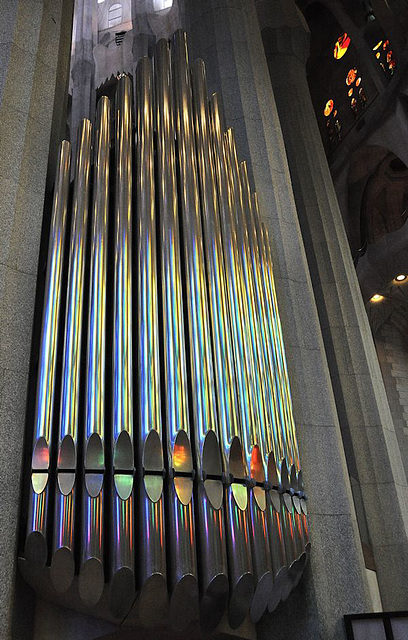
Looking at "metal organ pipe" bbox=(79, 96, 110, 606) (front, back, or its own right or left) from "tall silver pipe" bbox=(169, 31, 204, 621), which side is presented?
left

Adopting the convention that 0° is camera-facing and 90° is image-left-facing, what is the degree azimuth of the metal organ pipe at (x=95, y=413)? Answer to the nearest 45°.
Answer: approximately 0°
